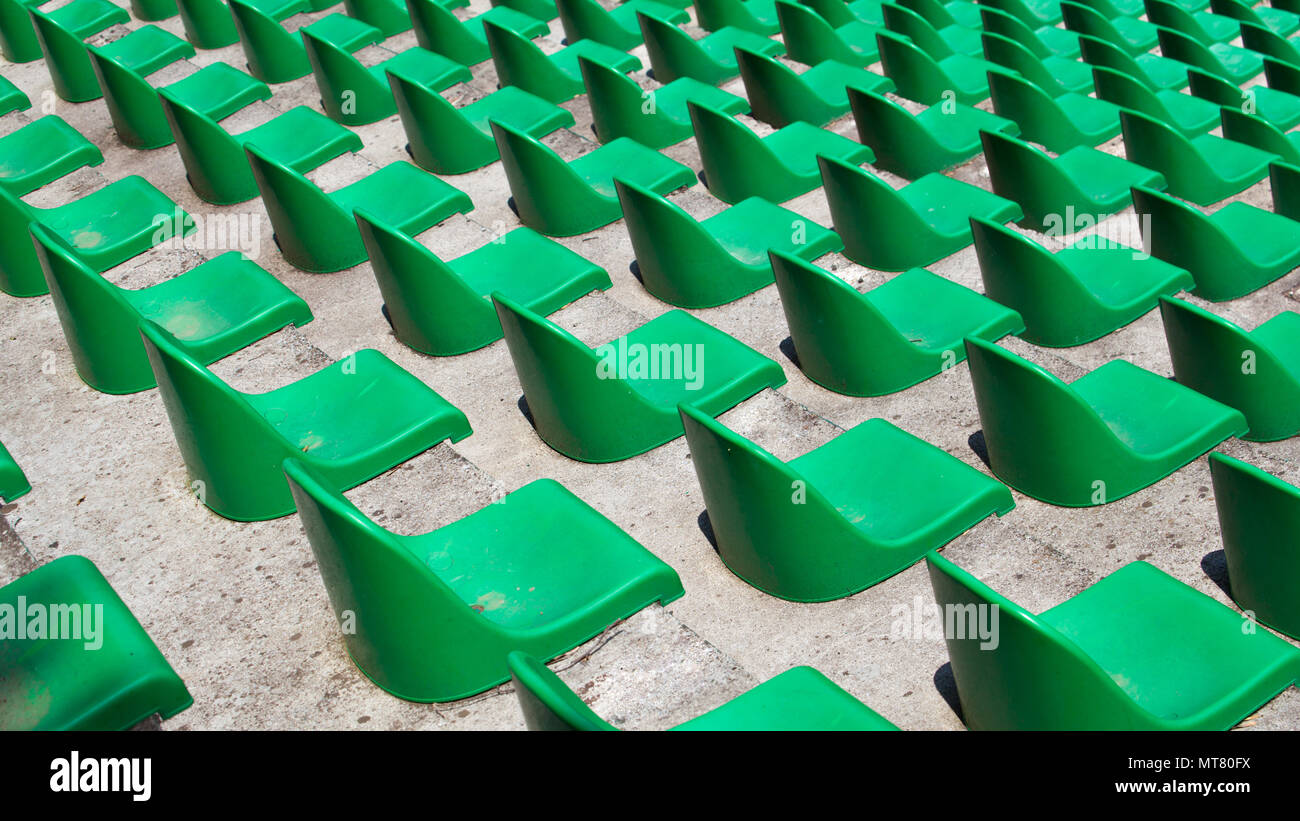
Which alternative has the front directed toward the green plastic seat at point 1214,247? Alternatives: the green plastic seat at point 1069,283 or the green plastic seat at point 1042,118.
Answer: the green plastic seat at point 1069,283

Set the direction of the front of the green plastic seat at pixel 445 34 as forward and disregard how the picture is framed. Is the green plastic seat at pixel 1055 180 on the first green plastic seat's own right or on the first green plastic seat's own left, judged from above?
on the first green plastic seat's own right

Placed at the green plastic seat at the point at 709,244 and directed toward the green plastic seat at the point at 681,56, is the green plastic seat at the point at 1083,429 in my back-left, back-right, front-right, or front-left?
back-right

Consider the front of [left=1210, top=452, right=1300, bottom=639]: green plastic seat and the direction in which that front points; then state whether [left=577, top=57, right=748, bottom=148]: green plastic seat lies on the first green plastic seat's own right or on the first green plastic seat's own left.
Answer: on the first green plastic seat's own left

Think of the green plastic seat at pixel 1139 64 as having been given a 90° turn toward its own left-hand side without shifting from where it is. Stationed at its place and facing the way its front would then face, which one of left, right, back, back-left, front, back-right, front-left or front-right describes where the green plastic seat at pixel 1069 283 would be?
back-left

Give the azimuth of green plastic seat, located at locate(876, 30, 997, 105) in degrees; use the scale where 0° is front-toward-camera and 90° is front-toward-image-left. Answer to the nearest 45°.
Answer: approximately 225°
